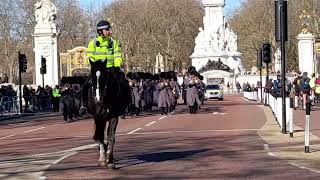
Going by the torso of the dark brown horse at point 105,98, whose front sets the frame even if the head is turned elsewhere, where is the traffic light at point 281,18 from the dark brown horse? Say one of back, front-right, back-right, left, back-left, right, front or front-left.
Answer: back-left

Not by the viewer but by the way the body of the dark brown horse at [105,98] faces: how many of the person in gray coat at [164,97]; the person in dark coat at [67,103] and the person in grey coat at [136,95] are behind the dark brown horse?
3

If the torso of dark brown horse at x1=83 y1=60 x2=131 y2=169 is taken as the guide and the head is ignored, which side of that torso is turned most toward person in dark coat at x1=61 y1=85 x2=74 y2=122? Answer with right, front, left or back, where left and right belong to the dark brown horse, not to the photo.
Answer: back

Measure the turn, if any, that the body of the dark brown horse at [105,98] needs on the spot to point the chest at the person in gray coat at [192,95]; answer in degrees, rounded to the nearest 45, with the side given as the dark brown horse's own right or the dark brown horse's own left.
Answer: approximately 180°

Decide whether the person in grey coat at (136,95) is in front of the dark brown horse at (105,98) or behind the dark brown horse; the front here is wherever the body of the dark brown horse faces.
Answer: behind

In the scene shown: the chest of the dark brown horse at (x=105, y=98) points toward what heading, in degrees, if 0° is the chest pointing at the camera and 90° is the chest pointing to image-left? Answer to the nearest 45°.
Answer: approximately 0°

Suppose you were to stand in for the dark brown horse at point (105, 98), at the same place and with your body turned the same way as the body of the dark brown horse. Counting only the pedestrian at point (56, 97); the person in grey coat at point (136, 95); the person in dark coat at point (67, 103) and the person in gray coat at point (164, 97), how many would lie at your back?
4

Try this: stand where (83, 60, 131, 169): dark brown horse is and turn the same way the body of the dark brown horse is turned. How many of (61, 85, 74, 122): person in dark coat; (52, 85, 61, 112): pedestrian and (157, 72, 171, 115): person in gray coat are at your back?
3

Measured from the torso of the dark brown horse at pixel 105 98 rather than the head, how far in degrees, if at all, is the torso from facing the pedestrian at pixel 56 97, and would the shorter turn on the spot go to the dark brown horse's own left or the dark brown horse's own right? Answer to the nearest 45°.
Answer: approximately 180°

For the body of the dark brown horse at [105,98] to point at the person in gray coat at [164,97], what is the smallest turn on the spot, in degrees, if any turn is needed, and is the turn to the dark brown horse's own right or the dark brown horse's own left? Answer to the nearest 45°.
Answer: approximately 180°

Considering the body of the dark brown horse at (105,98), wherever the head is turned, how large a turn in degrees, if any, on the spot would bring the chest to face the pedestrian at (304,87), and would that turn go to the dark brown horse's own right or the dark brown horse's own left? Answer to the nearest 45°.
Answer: approximately 135° to the dark brown horse's own left
